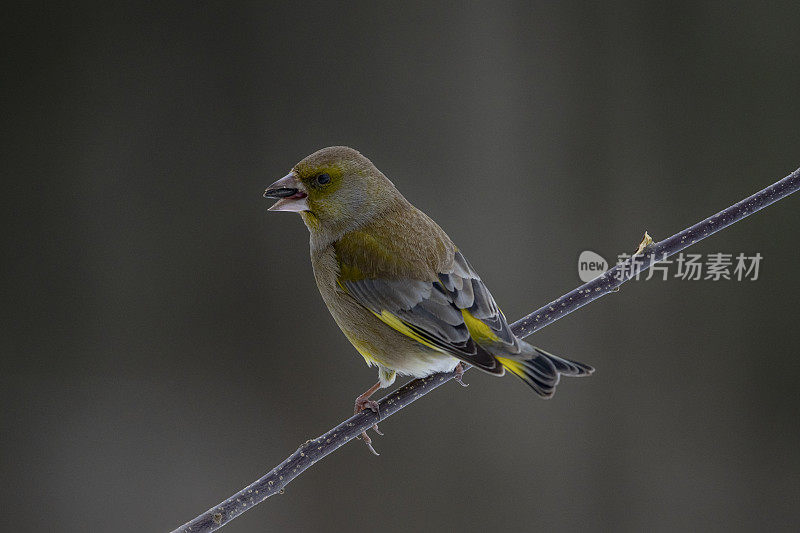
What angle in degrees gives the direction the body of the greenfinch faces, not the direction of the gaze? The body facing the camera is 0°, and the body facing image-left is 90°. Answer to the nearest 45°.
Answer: approximately 90°
